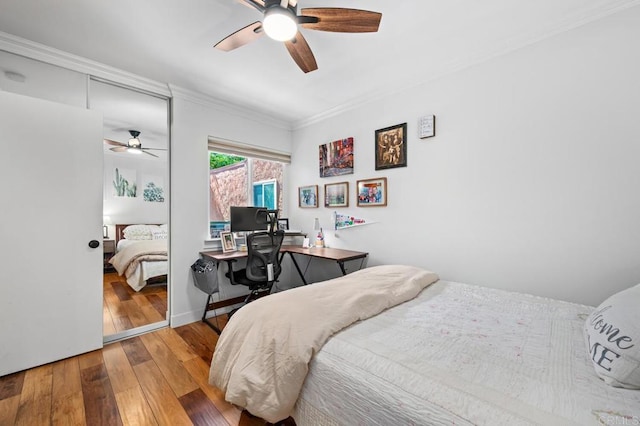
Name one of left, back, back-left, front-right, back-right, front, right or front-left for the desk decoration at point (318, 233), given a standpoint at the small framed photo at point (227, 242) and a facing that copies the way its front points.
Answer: front-left

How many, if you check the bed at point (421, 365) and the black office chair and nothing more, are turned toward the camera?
0

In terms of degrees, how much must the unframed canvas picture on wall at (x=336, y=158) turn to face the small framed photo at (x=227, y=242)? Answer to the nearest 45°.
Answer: approximately 45° to its right

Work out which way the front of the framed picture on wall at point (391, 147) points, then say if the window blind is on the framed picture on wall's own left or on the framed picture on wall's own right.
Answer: on the framed picture on wall's own right

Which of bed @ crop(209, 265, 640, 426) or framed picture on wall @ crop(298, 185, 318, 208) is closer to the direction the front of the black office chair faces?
the framed picture on wall

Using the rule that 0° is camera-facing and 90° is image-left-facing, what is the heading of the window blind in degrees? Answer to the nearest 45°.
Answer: approximately 315°

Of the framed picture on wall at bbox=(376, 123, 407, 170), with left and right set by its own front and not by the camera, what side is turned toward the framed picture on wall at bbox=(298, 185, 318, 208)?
right

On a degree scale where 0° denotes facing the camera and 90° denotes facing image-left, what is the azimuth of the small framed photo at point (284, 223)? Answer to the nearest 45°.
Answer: approximately 0°

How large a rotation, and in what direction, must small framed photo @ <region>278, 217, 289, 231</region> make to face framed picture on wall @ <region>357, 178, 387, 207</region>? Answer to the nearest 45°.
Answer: approximately 45° to its left

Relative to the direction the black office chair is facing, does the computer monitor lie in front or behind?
in front

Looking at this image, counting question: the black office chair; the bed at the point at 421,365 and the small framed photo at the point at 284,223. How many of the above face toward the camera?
1
